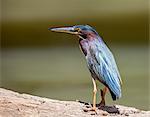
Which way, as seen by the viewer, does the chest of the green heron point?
to the viewer's left
